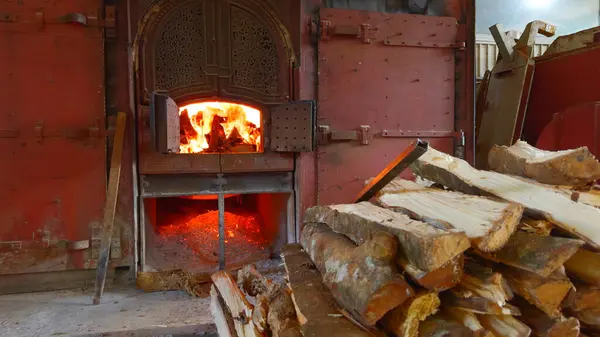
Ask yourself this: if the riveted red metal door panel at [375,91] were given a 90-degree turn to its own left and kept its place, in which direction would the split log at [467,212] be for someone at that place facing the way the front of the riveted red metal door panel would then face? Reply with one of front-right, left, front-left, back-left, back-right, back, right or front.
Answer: right

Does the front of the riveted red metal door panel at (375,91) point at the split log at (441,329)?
yes

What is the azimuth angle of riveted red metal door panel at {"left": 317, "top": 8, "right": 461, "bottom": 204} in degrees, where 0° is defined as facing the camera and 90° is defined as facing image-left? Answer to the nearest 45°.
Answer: approximately 0°

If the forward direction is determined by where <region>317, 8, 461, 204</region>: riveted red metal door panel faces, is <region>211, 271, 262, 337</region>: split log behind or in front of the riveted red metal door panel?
in front

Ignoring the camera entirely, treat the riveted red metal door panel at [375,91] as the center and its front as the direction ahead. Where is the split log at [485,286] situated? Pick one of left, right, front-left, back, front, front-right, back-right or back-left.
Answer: front

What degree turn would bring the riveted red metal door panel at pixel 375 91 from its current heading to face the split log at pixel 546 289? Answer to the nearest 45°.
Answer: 0° — it already faces it

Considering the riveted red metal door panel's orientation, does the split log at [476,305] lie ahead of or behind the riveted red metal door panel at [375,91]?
ahead

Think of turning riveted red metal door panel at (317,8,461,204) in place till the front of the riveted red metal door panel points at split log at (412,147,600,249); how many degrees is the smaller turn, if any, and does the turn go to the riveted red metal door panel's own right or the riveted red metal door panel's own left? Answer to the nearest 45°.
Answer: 0° — it already faces it

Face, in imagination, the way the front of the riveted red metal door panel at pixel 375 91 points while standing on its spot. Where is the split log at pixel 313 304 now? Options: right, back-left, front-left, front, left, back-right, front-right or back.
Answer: front

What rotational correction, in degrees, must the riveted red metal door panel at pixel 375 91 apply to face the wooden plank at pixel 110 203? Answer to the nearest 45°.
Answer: approximately 45° to its right

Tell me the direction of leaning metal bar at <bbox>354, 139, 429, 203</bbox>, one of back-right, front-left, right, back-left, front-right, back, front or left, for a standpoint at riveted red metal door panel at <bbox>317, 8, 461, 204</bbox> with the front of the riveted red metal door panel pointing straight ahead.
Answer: front
